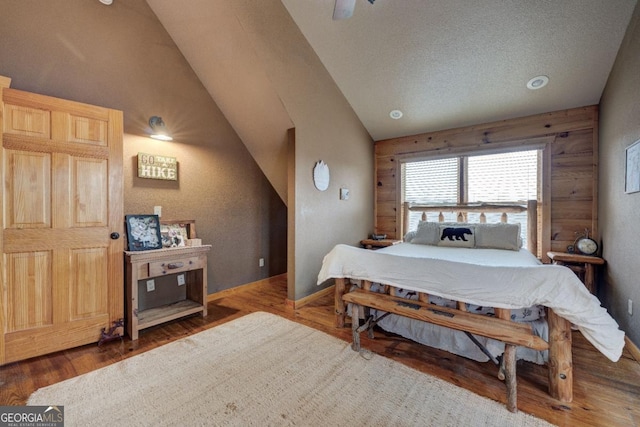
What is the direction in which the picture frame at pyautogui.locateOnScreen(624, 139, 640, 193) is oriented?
to the viewer's left

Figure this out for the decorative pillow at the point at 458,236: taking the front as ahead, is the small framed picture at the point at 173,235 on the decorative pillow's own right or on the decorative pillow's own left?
on the decorative pillow's own right

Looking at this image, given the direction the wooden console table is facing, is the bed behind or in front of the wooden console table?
in front

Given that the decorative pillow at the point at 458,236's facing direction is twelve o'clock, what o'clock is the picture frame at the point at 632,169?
The picture frame is roughly at 10 o'clock from the decorative pillow.

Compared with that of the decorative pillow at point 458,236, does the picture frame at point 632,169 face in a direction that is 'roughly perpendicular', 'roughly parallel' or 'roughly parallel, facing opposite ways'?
roughly perpendicular

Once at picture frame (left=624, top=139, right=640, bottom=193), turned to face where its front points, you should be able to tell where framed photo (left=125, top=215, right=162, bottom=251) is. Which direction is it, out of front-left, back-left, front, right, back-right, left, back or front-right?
front-left

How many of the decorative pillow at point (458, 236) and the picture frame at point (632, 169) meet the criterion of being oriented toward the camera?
1

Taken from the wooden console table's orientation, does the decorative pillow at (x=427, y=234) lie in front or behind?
in front

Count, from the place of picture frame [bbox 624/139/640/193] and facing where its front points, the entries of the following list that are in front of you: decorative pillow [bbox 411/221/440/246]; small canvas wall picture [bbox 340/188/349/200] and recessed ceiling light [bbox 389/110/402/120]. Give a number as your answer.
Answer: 3

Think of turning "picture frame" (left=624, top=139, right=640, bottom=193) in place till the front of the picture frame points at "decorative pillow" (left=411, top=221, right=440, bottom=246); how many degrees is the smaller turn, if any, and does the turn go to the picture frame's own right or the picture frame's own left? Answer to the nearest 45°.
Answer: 0° — it already faces it

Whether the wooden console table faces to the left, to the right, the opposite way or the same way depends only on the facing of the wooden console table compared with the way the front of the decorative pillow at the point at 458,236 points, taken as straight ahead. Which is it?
to the left
